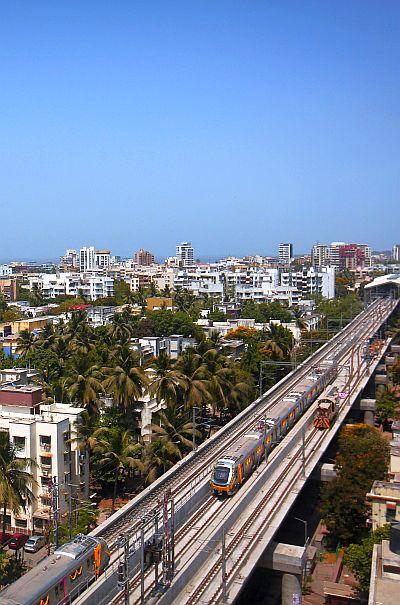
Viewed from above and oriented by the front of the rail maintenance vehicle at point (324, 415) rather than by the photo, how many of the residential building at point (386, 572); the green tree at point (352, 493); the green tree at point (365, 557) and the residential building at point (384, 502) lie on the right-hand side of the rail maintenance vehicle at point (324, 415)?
0

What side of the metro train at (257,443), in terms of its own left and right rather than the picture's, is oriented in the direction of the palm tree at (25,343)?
right

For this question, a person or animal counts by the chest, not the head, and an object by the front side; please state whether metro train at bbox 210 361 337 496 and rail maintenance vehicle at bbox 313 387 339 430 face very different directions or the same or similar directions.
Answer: same or similar directions

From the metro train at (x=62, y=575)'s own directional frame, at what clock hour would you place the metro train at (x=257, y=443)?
the metro train at (x=257, y=443) is roughly at 12 o'clock from the metro train at (x=62, y=575).

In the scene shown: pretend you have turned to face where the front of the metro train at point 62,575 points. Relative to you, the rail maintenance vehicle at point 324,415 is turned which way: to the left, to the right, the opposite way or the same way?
the opposite way

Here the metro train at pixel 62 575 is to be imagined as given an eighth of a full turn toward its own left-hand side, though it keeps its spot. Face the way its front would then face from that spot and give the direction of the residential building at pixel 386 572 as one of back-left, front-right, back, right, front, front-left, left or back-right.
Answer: right

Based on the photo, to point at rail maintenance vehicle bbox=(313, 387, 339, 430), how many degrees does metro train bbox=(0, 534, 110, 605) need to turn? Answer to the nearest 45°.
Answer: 0° — it already faces it

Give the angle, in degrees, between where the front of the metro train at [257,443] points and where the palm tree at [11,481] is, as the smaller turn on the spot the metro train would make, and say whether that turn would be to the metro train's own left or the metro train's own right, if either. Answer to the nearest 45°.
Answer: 0° — it already faces it

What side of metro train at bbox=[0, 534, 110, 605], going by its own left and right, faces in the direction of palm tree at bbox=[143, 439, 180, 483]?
front

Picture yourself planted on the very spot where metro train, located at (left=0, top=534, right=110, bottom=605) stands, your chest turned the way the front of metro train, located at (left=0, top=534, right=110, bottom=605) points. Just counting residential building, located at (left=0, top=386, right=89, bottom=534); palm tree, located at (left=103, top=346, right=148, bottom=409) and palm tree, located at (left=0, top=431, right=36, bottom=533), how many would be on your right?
0

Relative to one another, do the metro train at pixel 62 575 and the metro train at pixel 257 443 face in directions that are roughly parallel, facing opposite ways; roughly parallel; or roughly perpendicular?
roughly parallel, facing opposite ways

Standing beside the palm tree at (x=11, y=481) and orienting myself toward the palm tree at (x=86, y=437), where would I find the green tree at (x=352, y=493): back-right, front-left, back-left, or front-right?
front-right

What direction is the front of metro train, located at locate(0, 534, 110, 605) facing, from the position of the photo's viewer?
facing away from the viewer and to the right of the viewer

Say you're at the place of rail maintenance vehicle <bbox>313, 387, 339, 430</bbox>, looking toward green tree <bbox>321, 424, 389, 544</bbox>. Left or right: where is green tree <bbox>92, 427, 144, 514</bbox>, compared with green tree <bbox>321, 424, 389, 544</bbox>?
right

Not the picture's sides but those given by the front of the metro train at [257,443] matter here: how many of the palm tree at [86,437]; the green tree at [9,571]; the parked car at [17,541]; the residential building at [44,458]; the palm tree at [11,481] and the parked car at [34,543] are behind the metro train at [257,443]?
0

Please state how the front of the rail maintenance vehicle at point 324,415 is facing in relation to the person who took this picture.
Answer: facing the viewer and to the left of the viewer
